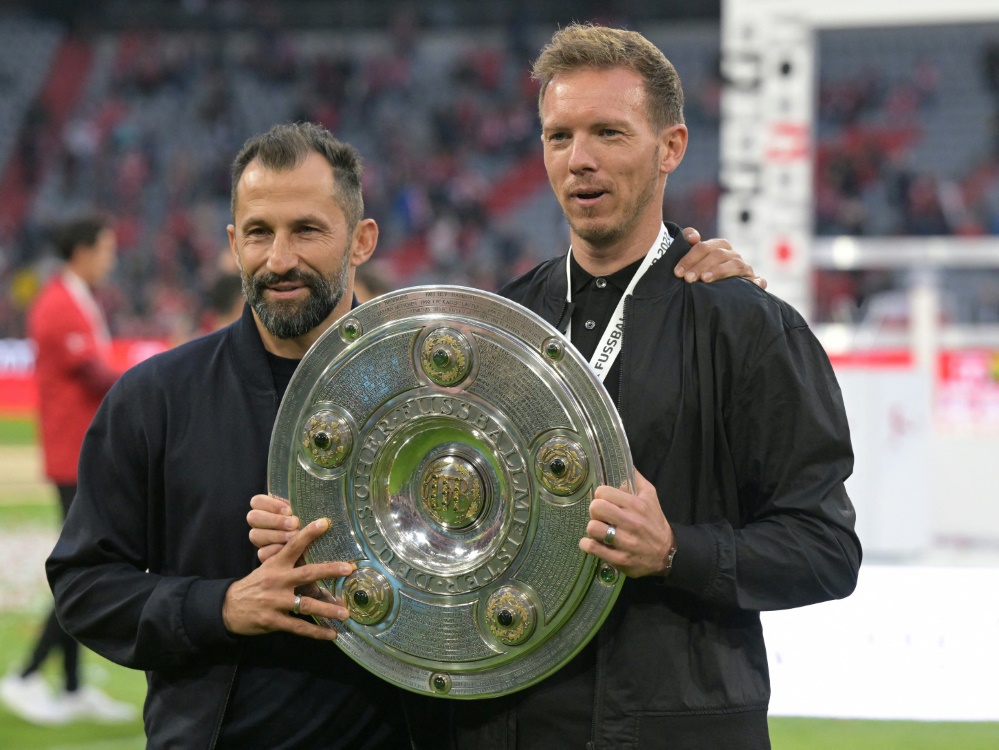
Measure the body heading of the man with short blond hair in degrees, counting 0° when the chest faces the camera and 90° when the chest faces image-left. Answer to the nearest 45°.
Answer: approximately 45°

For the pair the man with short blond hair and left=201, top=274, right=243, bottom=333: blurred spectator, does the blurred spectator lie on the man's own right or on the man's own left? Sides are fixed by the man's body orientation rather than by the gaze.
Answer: on the man's own right

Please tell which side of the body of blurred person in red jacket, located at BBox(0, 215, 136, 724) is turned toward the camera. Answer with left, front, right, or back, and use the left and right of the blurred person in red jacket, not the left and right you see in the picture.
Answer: right

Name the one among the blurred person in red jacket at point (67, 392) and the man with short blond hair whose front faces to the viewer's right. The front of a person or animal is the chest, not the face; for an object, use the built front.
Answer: the blurred person in red jacket

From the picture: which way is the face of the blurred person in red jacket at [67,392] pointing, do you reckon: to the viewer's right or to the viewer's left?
to the viewer's right

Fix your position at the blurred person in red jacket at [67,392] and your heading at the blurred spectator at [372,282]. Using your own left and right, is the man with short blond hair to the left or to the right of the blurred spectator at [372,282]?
right

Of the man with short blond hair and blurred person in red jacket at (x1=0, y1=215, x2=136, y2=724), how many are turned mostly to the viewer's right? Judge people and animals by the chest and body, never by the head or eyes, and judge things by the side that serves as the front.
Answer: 1

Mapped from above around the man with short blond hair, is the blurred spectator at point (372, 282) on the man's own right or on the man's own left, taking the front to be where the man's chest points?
on the man's own right

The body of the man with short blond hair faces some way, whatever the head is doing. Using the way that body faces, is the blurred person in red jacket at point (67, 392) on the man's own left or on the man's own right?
on the man's own right

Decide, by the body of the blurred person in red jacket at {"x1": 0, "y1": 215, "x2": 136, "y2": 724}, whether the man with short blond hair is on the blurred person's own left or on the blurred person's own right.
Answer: on the blurred person's own right

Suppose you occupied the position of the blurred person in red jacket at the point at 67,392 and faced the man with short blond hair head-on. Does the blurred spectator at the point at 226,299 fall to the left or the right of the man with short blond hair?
left
